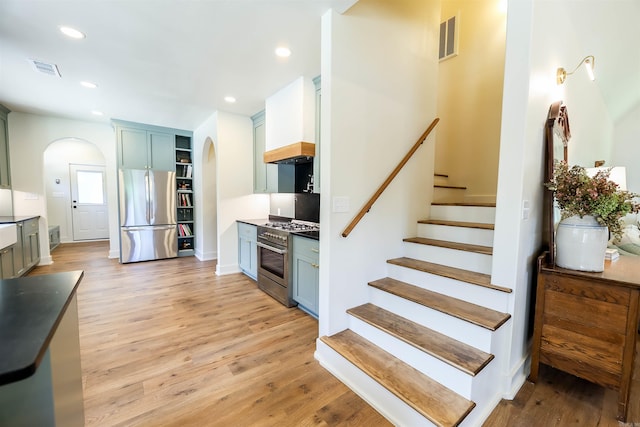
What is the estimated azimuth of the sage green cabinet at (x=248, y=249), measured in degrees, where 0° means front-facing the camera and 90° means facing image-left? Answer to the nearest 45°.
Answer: approximately 45°

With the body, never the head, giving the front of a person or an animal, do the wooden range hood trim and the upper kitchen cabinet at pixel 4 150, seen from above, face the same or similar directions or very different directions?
very different directions

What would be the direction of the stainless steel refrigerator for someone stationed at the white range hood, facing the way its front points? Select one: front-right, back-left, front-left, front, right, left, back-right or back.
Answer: right

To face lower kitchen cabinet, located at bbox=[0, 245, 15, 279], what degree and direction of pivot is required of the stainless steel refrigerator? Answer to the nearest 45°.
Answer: approximately 45° to its right

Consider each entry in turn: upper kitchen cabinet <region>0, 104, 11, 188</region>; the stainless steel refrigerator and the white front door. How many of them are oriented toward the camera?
2

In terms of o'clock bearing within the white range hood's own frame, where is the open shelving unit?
The open shelving unit is roughly at 3 o'clock from the white range hood.

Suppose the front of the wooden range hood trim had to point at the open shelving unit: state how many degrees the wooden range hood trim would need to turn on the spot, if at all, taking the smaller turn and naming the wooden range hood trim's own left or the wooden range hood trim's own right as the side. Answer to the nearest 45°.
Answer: approximately 90° to the wooden range hood trim's own right

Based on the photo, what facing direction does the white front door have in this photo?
toward the camera

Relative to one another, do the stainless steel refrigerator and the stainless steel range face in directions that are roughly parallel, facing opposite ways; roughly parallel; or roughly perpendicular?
roughly perpendicular

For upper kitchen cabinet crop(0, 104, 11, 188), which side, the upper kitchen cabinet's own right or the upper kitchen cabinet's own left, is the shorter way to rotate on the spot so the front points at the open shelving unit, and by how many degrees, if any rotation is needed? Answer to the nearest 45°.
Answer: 0° — it already faces it

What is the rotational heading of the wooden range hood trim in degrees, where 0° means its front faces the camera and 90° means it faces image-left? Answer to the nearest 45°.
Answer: approximately 45°

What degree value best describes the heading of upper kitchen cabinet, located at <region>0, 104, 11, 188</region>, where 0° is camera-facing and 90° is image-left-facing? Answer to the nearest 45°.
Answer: approximately 270°

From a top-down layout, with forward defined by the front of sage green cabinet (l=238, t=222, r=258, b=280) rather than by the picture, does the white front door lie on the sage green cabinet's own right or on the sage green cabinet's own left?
on the sage green cabinet's own right

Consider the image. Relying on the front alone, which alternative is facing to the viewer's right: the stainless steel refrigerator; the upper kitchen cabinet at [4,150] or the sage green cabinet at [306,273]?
the upper kitchen cabinet

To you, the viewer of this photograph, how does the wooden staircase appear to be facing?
facing the viewer and to the left of the viewer
